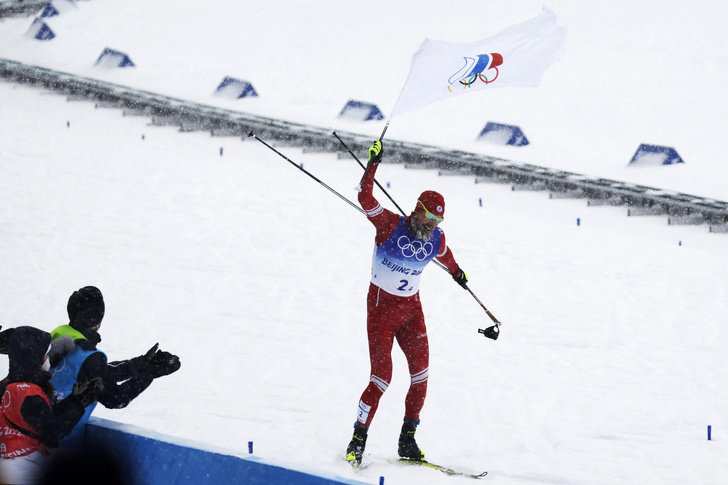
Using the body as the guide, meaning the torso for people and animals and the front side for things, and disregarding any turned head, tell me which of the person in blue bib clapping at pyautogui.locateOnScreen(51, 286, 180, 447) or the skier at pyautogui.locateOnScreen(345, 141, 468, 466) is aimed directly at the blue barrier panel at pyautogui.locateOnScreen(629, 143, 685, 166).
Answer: the person in blue bib clapping at pyautogui.locateOnScreen(51, 286, 180, 447)

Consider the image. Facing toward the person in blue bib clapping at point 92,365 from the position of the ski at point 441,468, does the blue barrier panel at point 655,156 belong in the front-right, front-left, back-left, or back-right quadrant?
back-right

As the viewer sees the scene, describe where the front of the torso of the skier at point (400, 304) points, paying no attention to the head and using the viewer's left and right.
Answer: facing the viewer and to the right of the viewer

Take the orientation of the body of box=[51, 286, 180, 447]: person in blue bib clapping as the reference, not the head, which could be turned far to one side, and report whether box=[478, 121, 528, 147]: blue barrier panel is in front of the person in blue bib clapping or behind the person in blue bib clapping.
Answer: in front

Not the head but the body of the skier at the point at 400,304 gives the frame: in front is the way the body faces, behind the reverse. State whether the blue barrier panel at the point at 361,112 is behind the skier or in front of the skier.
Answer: behind

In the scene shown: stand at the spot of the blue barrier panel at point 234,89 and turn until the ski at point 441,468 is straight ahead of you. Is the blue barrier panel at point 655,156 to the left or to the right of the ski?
left

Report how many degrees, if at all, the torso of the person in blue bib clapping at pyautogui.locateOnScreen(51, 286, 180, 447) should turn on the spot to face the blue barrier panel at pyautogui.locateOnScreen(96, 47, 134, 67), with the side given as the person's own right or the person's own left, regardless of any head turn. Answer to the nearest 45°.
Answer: approximately 45° to the person's own left

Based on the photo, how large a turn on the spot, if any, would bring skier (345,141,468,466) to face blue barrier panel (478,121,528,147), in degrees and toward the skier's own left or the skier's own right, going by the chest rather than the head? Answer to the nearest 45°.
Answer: approximately 135° to the skier's own left

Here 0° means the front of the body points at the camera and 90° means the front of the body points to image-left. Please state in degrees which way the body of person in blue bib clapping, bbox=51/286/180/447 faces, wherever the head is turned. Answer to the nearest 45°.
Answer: approximately 225°

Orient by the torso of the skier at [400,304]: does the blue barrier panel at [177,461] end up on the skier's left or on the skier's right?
on the skier's right

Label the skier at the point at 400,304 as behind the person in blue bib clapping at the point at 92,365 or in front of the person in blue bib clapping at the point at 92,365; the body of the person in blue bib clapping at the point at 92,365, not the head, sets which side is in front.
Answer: in front

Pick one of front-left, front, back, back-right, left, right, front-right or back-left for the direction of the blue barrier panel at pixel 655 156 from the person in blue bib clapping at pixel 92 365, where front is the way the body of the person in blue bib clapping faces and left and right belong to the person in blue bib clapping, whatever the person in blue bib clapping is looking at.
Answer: front

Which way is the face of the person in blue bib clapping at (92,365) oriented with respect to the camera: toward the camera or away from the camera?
away from the camera

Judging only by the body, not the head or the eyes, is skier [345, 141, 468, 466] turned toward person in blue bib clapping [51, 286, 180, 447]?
no

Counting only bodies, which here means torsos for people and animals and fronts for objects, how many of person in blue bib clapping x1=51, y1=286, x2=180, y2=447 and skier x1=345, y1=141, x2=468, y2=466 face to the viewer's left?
0
